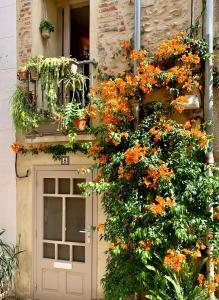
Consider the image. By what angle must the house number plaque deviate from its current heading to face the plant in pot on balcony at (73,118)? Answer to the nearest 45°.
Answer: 0° — it already faces it

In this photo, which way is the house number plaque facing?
toward the camera
